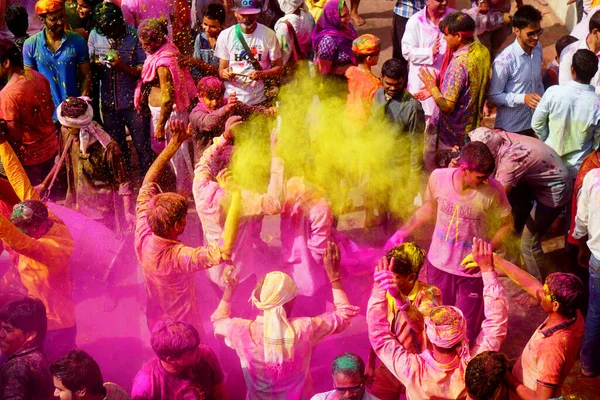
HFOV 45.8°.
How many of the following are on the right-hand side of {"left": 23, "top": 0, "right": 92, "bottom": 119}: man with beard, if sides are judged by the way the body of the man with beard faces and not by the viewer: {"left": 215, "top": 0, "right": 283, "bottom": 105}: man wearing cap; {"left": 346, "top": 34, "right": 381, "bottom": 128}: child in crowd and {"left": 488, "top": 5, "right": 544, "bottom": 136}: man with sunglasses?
0

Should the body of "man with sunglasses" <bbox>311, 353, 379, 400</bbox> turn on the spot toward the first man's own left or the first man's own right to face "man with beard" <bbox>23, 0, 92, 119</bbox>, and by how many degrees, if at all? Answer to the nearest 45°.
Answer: approximately 135° to the first man's own right

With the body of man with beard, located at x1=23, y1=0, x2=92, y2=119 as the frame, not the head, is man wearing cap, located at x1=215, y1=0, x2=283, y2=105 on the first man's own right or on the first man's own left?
on the first man's own left

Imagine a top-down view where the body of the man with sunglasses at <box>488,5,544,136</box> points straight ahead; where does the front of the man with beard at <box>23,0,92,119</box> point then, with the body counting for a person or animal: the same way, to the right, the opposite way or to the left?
the same way

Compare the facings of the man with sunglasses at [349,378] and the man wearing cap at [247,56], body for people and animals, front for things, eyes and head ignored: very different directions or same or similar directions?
same or similar directions

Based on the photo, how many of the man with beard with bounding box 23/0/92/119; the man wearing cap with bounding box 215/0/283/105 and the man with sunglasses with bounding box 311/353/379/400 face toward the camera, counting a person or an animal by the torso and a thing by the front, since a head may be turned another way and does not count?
3

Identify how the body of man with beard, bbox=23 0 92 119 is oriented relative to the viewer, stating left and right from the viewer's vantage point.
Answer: facing the viewer

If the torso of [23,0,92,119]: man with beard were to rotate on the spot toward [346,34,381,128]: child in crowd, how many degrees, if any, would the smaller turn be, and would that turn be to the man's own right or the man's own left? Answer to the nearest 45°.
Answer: approximately 45° to the man's own left

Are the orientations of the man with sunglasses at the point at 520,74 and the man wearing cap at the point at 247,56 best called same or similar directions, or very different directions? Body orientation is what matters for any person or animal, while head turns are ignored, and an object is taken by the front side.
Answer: same or similar directions

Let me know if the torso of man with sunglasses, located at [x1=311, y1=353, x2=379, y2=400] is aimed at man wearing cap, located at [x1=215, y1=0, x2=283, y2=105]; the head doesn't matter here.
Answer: no

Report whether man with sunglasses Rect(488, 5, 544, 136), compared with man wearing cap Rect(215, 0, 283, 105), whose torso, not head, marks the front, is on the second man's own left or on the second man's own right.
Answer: on the second man's own left

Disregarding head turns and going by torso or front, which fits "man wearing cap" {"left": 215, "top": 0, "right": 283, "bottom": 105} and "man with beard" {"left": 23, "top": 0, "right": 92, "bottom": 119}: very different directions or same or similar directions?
same or similar directions

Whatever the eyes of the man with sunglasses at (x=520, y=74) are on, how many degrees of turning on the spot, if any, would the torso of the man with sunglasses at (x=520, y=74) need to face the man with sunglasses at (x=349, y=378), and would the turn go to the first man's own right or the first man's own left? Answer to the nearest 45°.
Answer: approximately 45° to the first man's own right

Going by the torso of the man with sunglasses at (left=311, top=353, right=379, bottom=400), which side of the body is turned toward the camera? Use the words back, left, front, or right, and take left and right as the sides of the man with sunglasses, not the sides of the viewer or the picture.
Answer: front

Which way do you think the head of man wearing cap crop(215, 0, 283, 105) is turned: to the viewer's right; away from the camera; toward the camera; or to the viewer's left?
toward the camera

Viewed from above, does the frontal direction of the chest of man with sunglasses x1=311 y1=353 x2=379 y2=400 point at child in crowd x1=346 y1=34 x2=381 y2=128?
no
